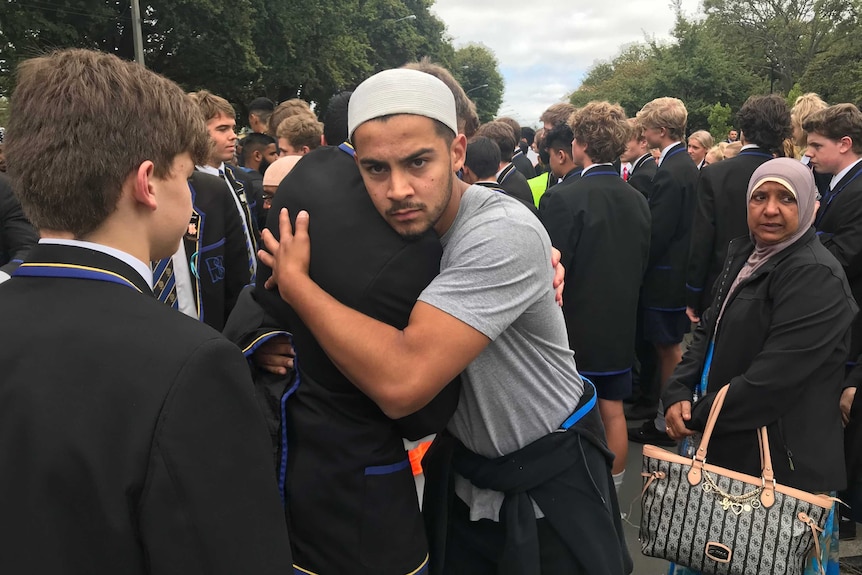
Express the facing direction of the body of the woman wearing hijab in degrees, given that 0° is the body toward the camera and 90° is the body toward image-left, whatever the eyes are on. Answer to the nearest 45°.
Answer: approximately 45°

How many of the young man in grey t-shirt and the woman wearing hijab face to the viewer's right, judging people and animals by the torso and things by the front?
0

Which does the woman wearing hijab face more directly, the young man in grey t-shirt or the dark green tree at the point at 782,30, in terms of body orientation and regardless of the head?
the young man in grey t-shirt

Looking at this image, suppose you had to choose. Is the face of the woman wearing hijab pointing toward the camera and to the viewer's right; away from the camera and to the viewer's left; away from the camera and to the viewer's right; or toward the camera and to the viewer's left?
toward the camera and to the viewer's left

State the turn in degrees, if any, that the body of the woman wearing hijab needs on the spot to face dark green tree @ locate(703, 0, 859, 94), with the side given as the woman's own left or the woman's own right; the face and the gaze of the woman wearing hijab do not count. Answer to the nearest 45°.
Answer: approximately 135° to the woman's own right

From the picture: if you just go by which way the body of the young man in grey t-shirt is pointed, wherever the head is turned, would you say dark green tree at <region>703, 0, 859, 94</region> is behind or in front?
behind
